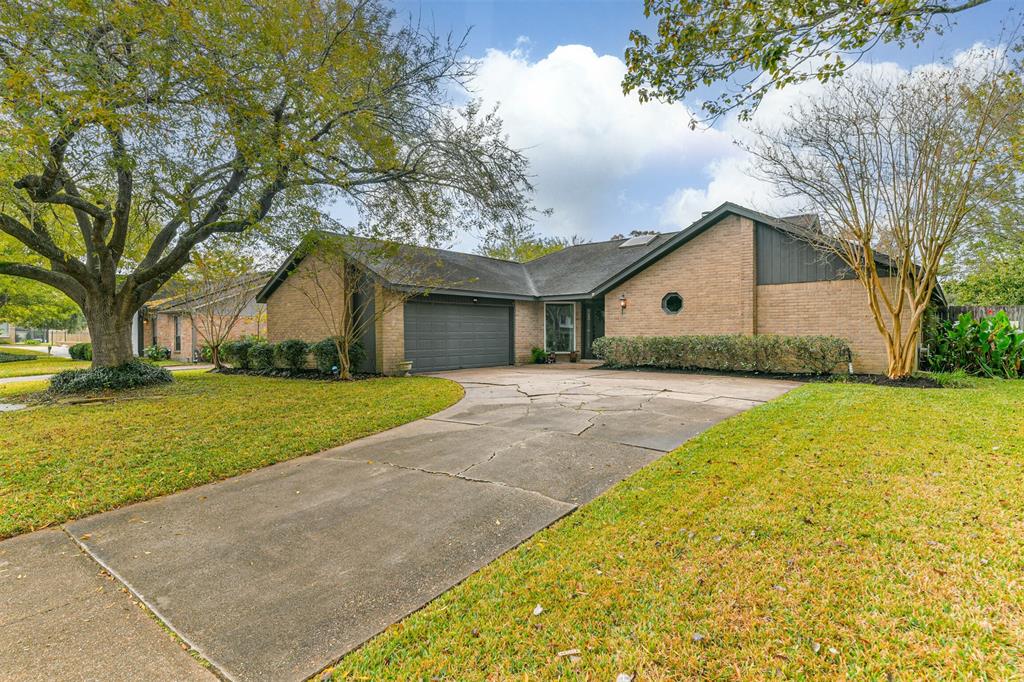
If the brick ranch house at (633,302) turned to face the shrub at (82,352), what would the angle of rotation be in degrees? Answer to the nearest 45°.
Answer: approximately 45° to its right

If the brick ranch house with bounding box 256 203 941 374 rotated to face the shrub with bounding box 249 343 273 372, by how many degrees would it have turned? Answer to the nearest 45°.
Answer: approximately 45° to its right

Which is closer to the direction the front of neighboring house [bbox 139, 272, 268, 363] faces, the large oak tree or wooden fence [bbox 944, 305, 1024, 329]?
the large oak tree

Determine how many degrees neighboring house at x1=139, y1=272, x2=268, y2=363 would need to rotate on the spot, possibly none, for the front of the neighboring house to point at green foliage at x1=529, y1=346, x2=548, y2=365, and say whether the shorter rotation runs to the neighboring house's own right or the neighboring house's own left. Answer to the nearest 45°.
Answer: approximately 90° to the neighboring house's own left

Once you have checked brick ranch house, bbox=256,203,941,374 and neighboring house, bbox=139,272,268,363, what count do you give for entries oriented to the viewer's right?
0

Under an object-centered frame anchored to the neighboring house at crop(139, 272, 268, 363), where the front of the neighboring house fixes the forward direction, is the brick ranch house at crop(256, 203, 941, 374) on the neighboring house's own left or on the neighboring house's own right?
on the neighboring house's own left

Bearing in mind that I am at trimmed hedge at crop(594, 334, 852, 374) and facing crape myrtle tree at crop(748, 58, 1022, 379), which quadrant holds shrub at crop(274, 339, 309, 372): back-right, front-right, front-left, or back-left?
back-right

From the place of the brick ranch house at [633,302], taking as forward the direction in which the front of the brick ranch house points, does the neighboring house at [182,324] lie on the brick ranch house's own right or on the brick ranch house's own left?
on the brick ranch house's own right

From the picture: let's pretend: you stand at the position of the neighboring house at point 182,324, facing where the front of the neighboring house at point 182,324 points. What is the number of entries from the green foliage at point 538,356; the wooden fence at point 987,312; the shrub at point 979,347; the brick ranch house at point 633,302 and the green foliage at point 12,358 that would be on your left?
4

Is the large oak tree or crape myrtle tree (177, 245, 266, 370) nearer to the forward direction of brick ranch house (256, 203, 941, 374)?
the large oak tree

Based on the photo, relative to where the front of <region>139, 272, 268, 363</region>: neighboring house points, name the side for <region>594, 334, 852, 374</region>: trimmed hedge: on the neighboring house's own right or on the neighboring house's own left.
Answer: on the neighboring house's own left

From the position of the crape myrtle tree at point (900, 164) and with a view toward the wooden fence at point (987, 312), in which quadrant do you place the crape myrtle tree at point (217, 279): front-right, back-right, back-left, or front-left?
back-left

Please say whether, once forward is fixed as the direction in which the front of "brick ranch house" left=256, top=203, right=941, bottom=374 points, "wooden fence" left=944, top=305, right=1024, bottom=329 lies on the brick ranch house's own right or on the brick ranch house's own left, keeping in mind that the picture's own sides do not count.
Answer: on the brick ranch house's own left

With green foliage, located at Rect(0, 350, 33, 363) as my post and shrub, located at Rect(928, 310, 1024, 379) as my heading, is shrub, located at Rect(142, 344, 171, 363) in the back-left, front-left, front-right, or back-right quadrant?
front-left

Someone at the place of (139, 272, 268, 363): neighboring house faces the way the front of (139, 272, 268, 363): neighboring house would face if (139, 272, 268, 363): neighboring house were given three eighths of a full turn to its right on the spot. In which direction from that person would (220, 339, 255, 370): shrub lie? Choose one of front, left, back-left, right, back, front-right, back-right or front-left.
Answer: back
